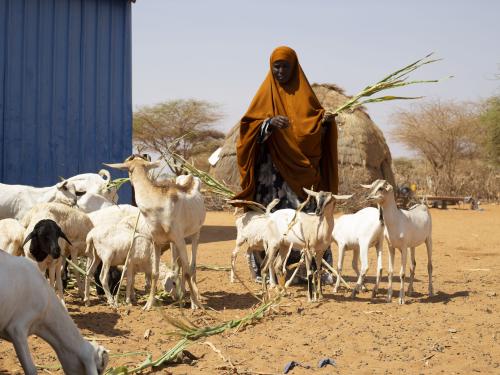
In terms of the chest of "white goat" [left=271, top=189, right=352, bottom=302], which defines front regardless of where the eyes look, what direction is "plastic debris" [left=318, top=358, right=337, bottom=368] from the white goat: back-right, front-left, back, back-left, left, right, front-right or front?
front-right

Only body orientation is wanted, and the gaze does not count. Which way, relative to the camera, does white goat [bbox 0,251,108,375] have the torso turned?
to the viewer's right

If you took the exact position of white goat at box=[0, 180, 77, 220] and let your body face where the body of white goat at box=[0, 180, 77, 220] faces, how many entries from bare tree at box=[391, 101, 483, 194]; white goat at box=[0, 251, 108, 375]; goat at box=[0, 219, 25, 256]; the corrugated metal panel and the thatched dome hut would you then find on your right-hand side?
2

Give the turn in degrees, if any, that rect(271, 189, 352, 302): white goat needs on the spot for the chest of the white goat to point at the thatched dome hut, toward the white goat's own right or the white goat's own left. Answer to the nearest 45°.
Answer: approximately 135° to the white goat's own left

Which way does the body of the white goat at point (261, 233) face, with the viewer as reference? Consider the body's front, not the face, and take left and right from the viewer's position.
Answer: facing away from the viewer and to the left of the viewer

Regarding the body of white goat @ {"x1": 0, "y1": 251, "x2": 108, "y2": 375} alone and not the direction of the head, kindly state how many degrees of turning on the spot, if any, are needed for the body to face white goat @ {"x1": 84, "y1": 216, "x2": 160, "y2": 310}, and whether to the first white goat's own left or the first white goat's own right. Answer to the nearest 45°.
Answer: approximately 90° to the first white goat's own left

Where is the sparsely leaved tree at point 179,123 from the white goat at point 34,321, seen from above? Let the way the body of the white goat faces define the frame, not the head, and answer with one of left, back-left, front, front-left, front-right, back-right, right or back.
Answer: left

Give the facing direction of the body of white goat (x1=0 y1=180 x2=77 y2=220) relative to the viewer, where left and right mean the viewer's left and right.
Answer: facing to the right of the viewer

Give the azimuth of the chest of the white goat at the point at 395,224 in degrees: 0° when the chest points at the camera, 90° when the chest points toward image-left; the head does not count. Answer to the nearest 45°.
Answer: approximately 45°
